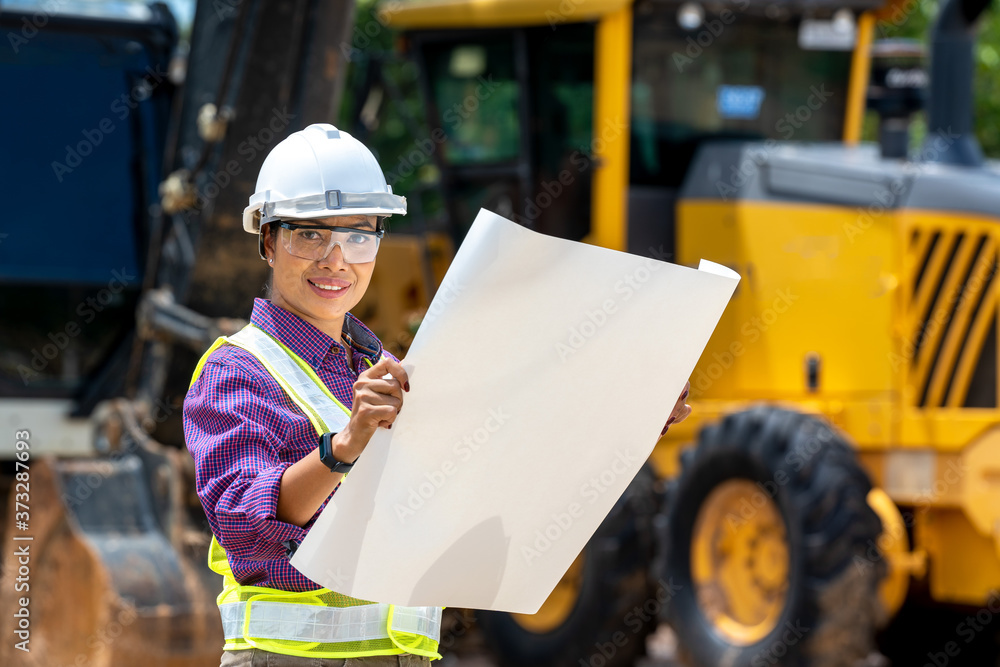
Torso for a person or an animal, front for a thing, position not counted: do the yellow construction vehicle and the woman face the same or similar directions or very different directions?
very different directions

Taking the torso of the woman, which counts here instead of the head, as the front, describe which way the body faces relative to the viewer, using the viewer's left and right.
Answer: facing the viewer and to the right of the viewer

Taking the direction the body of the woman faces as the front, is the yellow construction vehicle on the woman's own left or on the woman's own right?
on the woman's own left

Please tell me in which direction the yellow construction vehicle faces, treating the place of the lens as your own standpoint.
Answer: facing away from the viewer and to the left of the viewer

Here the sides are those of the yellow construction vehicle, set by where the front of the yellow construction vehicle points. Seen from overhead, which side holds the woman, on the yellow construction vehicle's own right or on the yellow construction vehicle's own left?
on the yellow construction vehicle's own left
